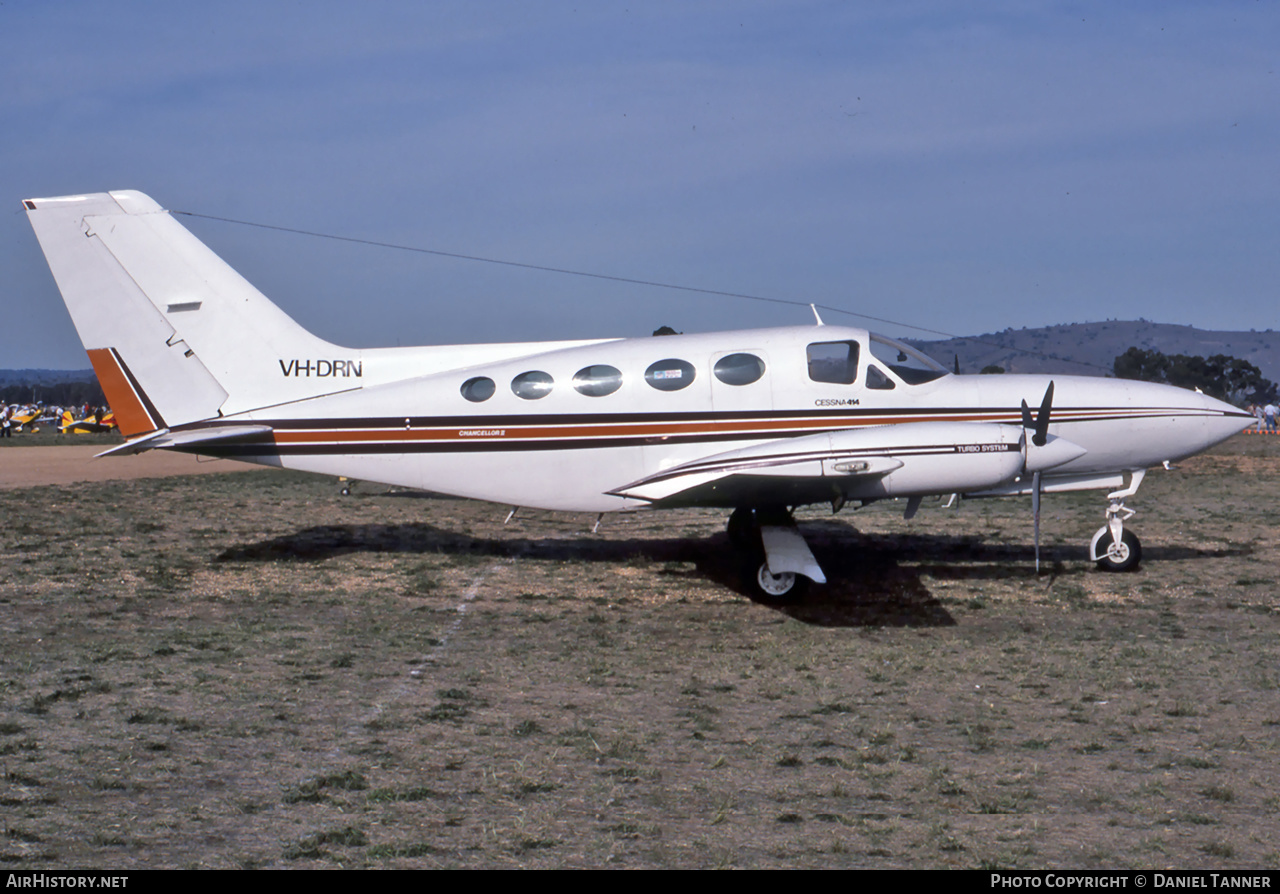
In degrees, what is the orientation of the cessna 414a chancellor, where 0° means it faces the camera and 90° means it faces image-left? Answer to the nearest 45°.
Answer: approximately 270°
